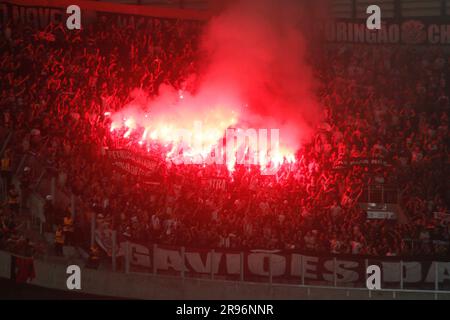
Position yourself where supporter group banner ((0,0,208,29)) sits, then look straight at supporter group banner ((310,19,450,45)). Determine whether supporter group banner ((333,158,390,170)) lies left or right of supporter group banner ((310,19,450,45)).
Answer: right

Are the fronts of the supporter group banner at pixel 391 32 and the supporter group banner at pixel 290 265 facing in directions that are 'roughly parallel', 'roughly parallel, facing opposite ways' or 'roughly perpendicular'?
roughly parallel

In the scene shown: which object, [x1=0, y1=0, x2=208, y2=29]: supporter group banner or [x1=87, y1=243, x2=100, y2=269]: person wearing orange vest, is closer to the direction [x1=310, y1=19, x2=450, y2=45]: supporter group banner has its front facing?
the person wearing orange vest

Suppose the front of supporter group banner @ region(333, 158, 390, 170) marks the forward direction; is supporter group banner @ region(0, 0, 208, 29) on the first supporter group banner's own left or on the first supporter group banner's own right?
on the first supporter group banner's own right

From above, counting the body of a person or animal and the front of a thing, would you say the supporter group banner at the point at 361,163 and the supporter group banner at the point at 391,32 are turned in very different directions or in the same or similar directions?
same or similar directions

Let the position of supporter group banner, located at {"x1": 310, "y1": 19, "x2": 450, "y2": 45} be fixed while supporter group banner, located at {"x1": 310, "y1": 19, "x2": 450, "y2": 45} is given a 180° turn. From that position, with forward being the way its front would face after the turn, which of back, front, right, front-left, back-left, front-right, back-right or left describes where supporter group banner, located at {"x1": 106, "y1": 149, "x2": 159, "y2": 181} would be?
back-left

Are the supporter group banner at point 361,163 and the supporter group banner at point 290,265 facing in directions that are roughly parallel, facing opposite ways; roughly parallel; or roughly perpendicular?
roughly parallel

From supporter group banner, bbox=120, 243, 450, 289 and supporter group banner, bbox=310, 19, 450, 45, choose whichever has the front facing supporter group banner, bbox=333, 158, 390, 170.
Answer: supporter group banner, bbox=310, 19, 450, 45

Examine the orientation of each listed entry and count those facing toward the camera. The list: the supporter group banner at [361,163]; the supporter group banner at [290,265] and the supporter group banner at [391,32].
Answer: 3

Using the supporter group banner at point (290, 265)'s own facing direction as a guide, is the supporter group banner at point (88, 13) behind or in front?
behind

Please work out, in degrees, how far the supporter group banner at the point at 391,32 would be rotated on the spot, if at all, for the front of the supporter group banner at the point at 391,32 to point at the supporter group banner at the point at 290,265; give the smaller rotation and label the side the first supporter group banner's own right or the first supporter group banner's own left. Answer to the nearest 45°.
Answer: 0° — it already faces it

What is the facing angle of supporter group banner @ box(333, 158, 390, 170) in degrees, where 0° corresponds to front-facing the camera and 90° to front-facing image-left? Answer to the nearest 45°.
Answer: approximately 0°

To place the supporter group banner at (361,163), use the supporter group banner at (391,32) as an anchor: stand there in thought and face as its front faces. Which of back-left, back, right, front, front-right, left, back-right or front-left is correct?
front

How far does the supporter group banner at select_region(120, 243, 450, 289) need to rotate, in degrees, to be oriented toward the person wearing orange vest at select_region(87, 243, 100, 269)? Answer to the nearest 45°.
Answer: approximately 90° to its right

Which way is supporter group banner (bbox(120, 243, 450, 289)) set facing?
toward the camera

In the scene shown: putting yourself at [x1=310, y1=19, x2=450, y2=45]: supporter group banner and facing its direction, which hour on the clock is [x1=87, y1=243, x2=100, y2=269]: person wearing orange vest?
The person wearing orange vest is roughly at 1 o'clock from the supporter group banner.

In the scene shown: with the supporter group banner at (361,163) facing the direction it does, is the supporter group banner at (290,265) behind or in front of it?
in front

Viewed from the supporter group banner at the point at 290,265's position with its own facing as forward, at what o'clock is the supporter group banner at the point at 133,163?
the supporter group banner at the point at 133,163 is roughly at 4 o'clock from the supporter group banner at the point at 290,265.

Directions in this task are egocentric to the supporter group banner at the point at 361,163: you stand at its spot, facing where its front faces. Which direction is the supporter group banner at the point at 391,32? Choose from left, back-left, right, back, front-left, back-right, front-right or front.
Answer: back

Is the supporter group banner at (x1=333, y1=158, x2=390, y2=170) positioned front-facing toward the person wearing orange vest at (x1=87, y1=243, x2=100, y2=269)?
no

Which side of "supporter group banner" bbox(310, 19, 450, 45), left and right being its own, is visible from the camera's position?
front
